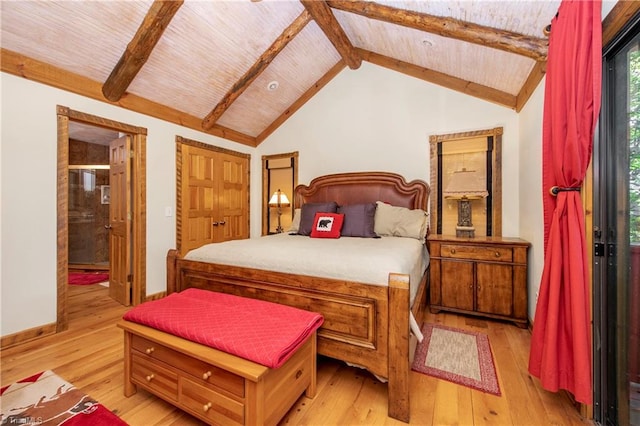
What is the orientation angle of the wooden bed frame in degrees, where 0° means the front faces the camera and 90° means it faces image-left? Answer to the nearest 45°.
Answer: approximately 45°

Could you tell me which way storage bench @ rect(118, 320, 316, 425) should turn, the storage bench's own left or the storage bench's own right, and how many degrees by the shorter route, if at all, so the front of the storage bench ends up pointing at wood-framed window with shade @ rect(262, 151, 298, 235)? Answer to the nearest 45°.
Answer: approximately 135° to the storage bench's own right

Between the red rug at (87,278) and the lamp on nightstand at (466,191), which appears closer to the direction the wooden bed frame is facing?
the red rug

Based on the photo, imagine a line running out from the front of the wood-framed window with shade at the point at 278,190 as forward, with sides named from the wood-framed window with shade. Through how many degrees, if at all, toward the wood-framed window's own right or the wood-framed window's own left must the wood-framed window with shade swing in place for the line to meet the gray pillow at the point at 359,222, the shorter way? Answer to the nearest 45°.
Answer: approximately 90° to the wood-framed window's own left

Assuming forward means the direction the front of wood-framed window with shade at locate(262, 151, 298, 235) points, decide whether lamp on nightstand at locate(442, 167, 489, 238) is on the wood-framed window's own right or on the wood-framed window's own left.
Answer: on the wood-framed window's own left

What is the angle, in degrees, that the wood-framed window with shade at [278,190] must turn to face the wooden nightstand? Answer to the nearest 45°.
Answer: approximately 90° to its left

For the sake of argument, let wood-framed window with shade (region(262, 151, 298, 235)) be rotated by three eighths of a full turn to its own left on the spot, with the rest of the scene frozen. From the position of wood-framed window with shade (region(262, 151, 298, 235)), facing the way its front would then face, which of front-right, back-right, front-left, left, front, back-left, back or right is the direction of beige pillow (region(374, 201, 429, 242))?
front-right

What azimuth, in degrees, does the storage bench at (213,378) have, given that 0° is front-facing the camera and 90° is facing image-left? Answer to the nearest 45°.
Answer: approximately 45°
